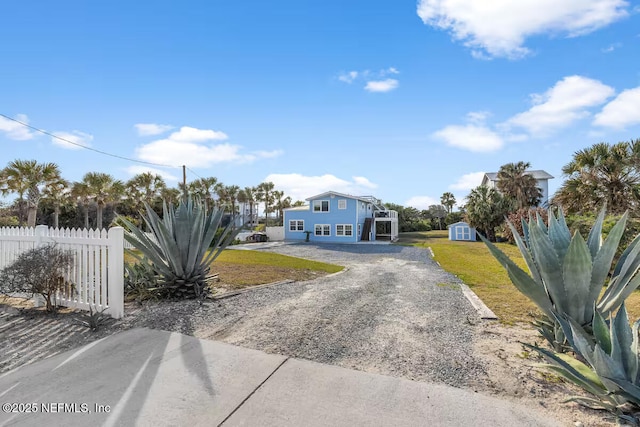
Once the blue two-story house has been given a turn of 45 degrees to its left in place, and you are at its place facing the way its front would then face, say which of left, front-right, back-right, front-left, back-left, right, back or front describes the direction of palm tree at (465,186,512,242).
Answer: front-left

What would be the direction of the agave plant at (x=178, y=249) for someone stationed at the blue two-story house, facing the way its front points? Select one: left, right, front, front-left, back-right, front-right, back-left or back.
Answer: front

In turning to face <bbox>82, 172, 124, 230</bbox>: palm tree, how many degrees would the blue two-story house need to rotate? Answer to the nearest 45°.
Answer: approximately 90° to its right

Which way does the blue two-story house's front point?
toward the camera

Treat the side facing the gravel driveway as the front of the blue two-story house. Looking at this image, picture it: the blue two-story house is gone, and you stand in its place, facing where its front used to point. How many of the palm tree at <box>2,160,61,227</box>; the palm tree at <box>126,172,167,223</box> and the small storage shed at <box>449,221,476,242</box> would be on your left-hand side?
1

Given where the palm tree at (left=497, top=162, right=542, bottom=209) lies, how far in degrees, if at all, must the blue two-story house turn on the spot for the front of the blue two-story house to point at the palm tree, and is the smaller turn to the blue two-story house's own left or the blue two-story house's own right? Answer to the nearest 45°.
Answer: approximately 90° to the blue two-story house's own left

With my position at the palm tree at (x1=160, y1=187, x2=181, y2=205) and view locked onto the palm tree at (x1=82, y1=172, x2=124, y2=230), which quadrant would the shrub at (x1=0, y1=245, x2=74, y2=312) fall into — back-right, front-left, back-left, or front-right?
front-left

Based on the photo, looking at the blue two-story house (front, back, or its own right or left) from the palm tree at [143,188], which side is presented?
right

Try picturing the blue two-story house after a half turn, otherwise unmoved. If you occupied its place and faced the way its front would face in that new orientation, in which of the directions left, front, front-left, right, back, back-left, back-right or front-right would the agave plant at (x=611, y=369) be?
back
